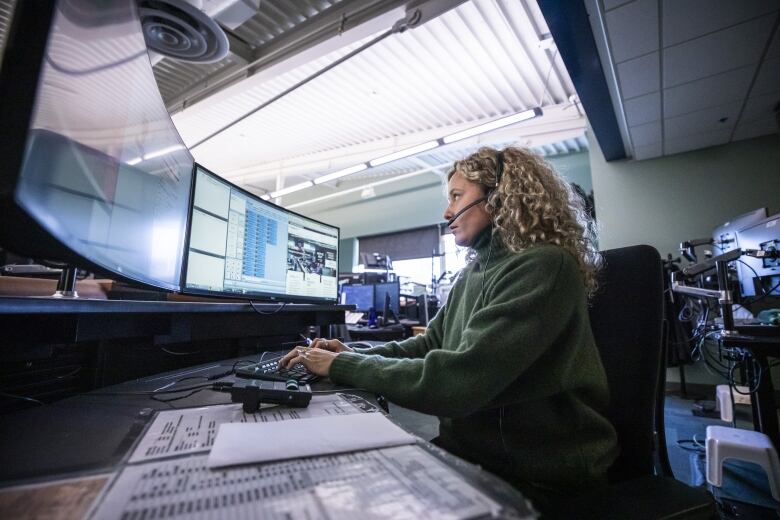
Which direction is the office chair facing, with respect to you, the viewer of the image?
facing to the left of the viewer

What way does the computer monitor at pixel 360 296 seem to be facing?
toward the camera

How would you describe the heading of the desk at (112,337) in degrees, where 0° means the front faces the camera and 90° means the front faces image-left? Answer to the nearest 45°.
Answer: approximately 315°

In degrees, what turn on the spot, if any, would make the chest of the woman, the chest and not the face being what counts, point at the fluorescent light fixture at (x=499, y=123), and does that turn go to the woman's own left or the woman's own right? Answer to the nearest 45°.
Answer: approximately 90° to the woman's own right

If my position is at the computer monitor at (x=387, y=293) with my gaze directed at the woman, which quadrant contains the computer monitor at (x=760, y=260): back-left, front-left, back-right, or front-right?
front-left

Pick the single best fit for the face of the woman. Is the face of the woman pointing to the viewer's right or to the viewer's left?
to the viewer's left

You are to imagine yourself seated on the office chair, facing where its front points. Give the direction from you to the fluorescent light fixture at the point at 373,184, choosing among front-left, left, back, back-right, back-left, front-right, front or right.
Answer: front-right

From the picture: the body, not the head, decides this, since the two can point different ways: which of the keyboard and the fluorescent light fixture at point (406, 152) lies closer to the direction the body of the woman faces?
the keyboard

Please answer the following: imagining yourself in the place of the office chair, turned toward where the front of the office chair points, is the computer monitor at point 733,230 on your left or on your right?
on your right

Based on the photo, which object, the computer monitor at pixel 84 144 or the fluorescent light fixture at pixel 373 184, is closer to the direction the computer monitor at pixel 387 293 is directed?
the computer monitor

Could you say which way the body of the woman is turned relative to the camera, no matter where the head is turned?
to the viewer's left

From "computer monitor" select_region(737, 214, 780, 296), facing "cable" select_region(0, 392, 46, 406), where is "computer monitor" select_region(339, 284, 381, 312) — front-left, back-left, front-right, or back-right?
front-right

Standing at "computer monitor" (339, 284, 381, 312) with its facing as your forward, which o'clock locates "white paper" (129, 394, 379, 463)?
The white paper is roughly at 12 o'clock from the computer monitor.

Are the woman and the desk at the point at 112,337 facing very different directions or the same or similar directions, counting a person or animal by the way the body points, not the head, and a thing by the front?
very different directions

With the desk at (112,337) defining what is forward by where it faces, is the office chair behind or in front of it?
in front
